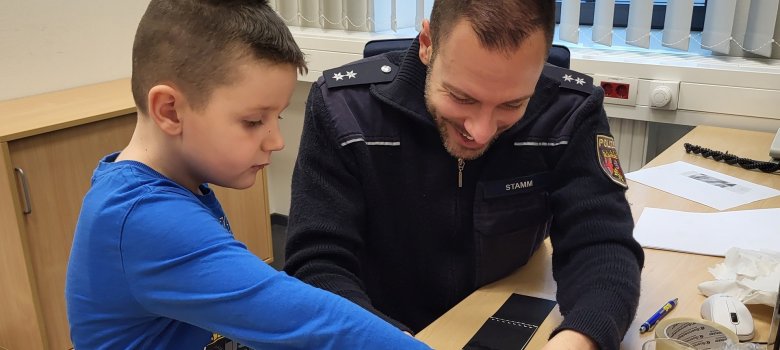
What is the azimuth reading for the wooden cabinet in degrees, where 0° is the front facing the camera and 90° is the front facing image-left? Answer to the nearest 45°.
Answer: approximately 315°

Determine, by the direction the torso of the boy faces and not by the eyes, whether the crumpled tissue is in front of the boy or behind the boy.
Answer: in front

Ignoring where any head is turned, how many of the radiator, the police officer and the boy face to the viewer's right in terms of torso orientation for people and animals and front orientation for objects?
1

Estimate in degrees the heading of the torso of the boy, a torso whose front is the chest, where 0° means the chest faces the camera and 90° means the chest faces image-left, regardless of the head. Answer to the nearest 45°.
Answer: approximately 270°

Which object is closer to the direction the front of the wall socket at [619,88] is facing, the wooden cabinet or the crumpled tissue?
the crumpled tissue

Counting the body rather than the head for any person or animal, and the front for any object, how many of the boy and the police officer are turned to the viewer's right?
1

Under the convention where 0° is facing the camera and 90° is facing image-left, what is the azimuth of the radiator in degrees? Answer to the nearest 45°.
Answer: approximately 0°

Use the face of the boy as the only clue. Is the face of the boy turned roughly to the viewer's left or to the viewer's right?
to the viewer's right

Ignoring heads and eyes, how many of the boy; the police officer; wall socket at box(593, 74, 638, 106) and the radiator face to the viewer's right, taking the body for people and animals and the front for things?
1
